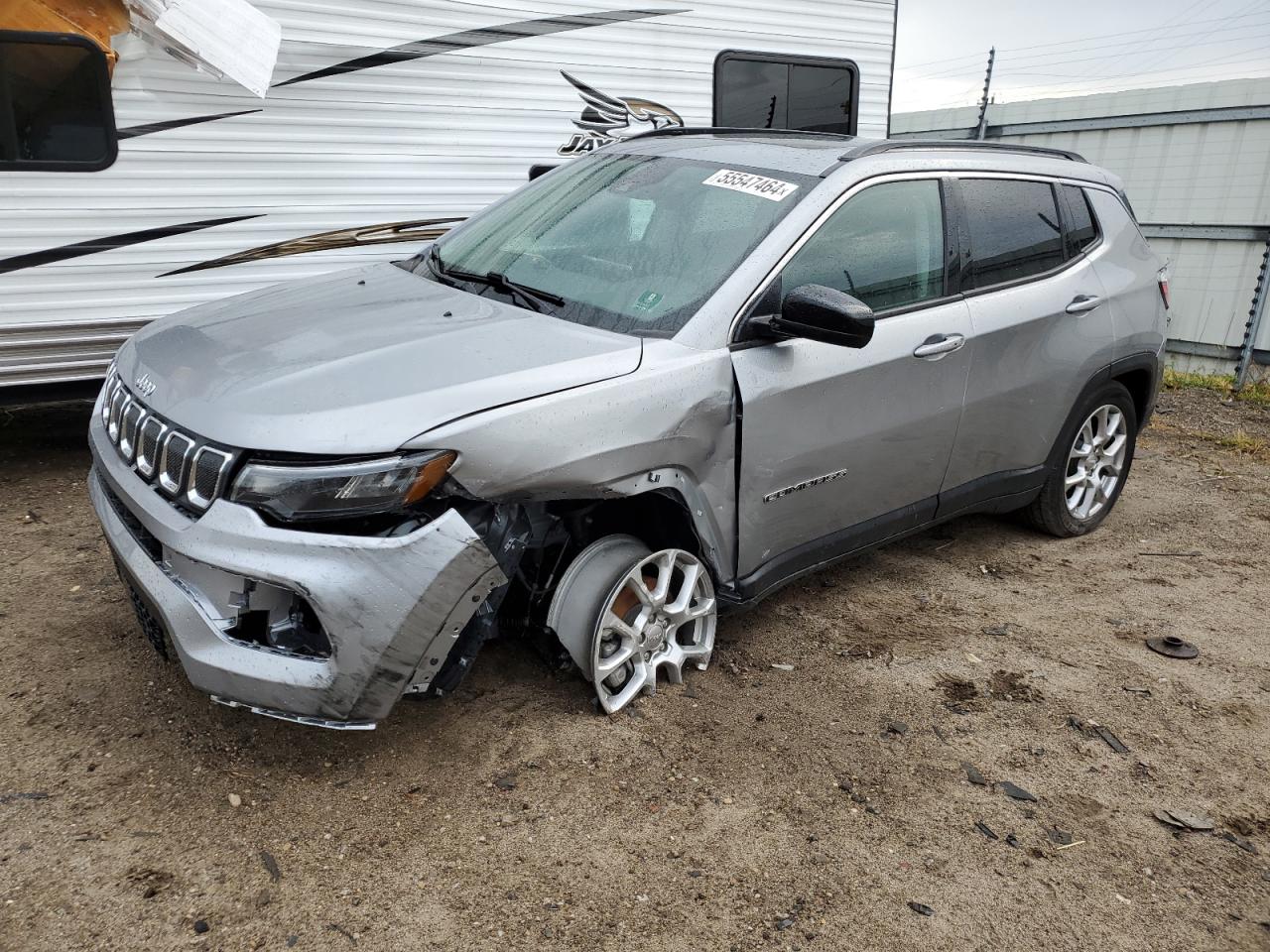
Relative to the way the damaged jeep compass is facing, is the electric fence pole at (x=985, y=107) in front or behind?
behind

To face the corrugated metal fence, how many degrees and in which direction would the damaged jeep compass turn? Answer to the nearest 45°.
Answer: approximately 180°

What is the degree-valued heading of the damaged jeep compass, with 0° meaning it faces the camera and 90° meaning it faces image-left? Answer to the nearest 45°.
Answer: approximately 45°

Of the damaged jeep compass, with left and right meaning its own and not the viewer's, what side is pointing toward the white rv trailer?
right
